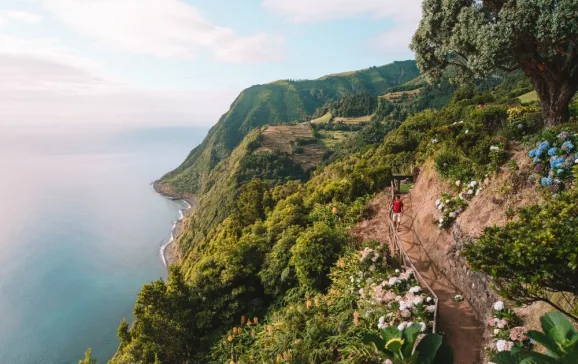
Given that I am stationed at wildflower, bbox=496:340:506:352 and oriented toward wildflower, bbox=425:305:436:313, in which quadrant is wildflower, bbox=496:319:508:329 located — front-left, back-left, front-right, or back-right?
front-right

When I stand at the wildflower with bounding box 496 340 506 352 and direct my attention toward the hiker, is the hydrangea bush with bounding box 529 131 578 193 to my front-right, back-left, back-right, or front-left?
front-right

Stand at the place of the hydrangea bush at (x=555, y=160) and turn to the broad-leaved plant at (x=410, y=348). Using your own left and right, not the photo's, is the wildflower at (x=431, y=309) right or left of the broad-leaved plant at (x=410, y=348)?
right

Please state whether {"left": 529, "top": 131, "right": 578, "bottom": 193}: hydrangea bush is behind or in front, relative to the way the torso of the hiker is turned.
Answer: in front
